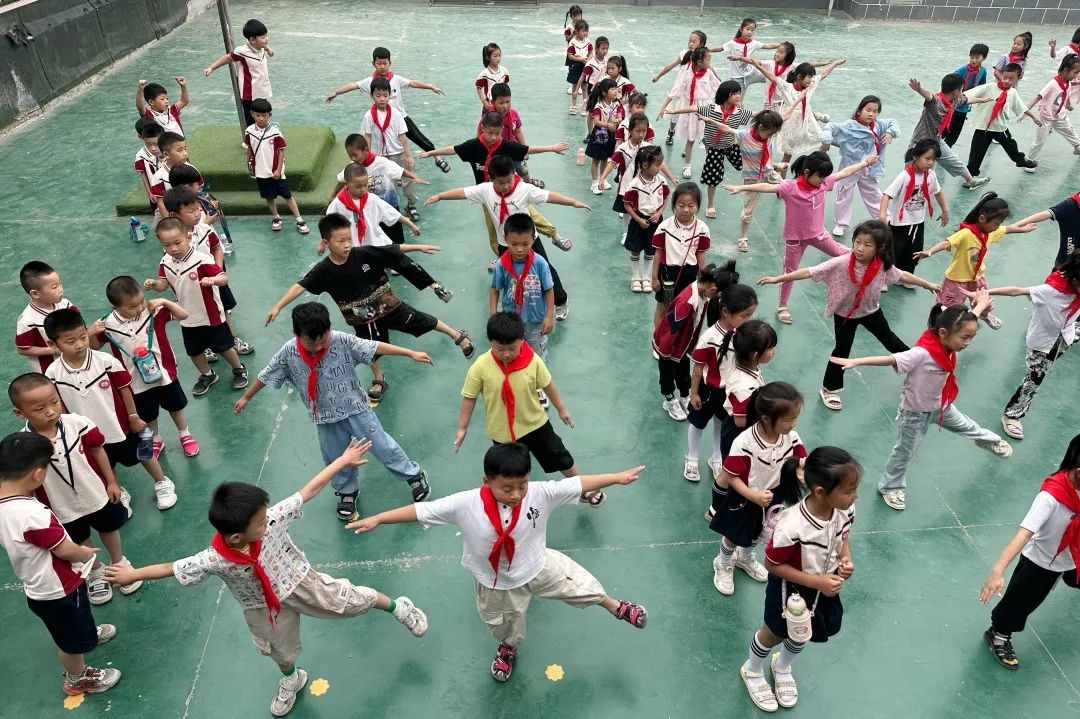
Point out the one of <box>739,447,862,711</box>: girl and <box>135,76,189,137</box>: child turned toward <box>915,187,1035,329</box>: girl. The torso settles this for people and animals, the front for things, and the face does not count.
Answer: the child

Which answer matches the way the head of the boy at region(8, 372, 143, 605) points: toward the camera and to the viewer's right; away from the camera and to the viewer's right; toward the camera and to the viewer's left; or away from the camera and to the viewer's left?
toward the camera and to the viewer's right

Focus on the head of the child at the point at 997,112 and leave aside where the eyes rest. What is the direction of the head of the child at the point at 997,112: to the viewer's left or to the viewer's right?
to the viewer's left

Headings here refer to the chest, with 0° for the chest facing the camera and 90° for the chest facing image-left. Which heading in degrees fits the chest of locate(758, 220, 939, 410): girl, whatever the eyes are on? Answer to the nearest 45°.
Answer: approximately 0°

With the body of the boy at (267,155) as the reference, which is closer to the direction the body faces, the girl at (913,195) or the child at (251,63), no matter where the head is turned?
the girl

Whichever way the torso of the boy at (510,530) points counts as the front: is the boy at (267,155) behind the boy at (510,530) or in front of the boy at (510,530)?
behind

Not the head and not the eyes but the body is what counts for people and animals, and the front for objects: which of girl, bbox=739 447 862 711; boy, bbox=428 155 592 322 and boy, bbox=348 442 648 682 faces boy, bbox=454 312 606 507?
boy, bbox=428 155 592 322

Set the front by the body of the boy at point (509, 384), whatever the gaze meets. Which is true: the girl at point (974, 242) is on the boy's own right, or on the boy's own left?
on the boy's own left

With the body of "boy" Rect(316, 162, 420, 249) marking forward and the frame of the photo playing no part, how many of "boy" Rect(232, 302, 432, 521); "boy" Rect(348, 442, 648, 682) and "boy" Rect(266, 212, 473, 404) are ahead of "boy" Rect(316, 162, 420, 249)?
3
